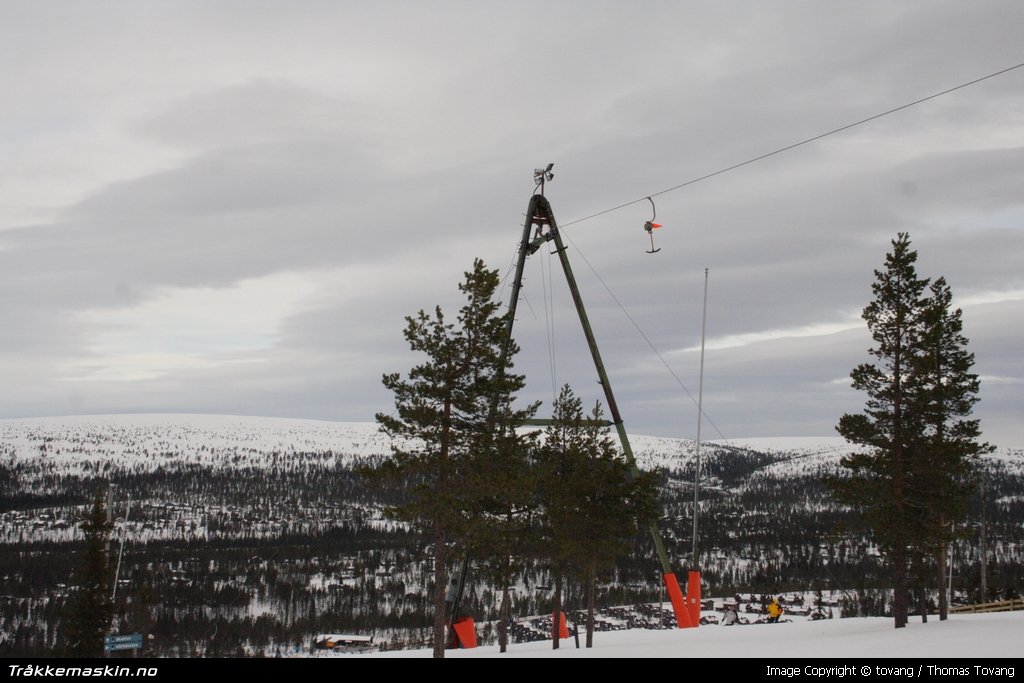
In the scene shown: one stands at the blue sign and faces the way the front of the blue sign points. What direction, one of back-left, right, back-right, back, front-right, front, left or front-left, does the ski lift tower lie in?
front-left

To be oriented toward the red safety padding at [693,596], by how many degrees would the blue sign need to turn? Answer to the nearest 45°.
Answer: approximately 45° to its left

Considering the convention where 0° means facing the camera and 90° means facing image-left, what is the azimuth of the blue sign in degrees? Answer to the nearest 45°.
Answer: approximately 0°

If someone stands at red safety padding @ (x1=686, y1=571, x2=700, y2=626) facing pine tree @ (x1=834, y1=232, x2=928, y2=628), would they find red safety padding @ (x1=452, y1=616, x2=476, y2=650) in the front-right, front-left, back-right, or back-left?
back-right

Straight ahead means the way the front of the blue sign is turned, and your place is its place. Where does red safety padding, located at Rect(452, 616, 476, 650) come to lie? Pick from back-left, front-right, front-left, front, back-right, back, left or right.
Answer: front-left

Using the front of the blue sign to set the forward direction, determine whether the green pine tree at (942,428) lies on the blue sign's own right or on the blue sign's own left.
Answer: on the blue sign's own left
